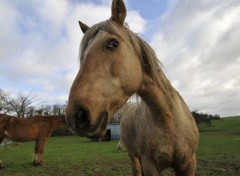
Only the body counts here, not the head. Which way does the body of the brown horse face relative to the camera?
to the viewer's right

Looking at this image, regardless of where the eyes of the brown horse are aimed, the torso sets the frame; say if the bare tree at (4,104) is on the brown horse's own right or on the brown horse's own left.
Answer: on the brown horse's own left

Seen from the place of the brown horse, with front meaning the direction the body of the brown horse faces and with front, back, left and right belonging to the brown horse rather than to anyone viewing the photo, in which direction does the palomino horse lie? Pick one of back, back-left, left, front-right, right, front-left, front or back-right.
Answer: right
